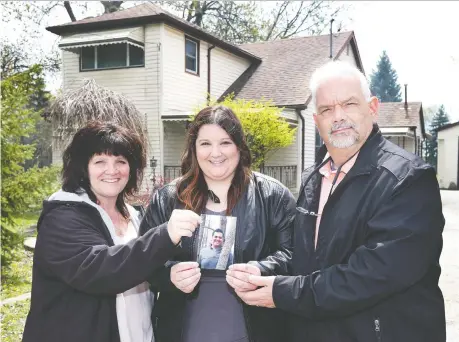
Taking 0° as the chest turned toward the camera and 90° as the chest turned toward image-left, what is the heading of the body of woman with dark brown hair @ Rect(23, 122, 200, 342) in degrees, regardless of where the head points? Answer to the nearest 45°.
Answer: approximately 315°

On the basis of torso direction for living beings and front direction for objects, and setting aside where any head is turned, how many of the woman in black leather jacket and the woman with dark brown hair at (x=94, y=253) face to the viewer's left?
0

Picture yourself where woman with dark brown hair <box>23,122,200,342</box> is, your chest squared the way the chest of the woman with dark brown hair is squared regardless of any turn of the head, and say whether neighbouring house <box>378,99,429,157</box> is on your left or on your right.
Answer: on your left

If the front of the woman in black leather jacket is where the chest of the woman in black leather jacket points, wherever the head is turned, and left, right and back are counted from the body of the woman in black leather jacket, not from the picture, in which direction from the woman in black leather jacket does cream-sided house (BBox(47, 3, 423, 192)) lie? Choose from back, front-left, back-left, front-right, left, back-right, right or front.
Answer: back

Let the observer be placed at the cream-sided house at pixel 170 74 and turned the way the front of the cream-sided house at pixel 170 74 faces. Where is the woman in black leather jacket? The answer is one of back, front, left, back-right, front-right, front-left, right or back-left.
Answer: front-left

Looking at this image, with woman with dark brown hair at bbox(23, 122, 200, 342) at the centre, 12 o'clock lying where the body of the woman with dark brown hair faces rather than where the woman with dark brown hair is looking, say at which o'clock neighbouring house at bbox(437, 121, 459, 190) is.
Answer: The neighbouring house is roughly at 9 o'clock from the woman with dark brown hair.

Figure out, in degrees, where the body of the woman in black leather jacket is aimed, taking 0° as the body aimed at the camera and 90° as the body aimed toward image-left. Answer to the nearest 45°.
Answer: approximately 0°

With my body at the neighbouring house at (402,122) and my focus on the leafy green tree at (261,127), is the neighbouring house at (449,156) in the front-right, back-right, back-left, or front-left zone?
back-left

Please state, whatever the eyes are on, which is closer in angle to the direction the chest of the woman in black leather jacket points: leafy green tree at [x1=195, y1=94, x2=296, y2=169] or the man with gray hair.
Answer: the man with gray hair

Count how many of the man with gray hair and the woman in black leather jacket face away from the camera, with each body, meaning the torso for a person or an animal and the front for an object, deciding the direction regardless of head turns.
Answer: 0

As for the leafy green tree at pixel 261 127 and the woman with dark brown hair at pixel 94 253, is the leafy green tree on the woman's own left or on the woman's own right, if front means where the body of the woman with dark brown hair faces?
on the woman's own left

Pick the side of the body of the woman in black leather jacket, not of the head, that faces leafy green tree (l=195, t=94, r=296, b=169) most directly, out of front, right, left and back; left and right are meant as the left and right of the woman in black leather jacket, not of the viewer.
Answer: back
